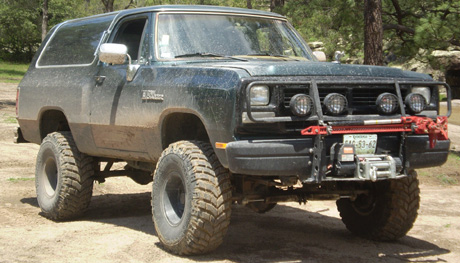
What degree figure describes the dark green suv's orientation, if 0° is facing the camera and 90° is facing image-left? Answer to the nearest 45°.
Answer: approximately 315°
